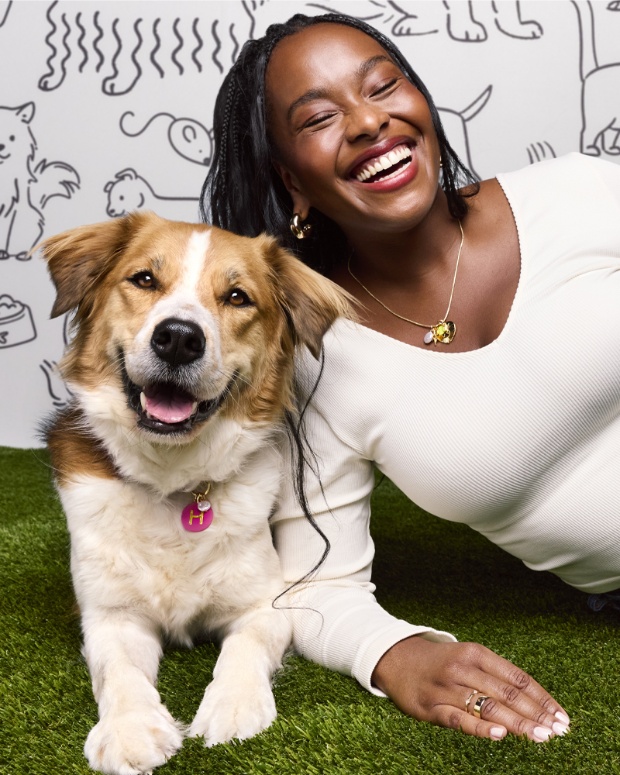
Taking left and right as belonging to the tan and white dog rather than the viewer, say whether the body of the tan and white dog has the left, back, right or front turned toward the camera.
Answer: front
